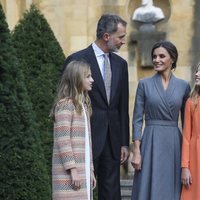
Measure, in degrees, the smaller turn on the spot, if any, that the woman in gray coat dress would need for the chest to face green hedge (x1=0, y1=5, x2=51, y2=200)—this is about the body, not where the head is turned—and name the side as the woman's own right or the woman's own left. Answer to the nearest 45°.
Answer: approximately 90° to the woman's own right

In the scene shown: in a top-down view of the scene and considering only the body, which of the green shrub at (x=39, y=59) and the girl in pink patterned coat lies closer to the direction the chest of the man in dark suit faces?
the girl in pink patterned coat

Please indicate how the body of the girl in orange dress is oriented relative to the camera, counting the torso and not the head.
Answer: toward the camera

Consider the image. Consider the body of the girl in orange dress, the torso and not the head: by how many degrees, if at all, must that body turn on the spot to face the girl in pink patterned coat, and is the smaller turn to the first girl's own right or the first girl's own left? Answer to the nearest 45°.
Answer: approximately 45° to the first girl's own right

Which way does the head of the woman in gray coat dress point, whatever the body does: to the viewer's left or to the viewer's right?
to the viewer's left

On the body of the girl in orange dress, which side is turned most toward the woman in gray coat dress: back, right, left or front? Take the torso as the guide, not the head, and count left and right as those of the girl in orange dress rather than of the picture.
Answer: right

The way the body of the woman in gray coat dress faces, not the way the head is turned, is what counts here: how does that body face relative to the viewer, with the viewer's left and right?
facing the viewer

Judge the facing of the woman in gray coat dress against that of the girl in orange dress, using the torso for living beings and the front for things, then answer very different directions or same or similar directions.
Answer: same or similar directions

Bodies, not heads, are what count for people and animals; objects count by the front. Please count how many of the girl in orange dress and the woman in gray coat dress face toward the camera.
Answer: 2
